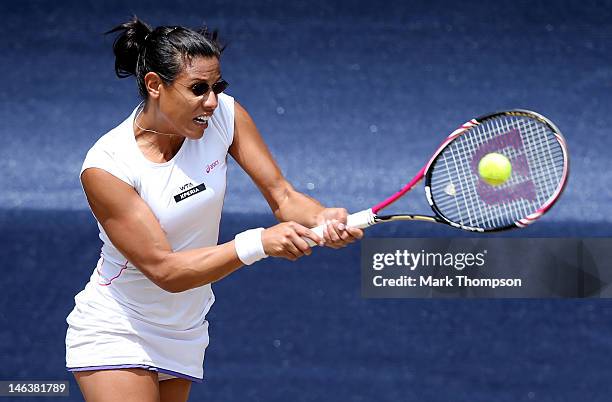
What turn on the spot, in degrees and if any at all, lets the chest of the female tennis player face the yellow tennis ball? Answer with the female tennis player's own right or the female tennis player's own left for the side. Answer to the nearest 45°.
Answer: approximately 45° to the female tennis player's own left

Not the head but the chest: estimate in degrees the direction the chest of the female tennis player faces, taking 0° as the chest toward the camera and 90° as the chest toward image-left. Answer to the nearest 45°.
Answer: approximately 315°
